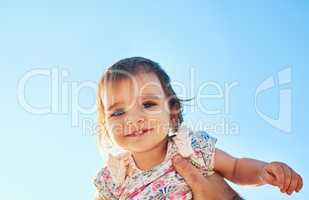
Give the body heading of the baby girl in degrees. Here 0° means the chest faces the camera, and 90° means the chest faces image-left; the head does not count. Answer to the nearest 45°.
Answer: approximately 0°
